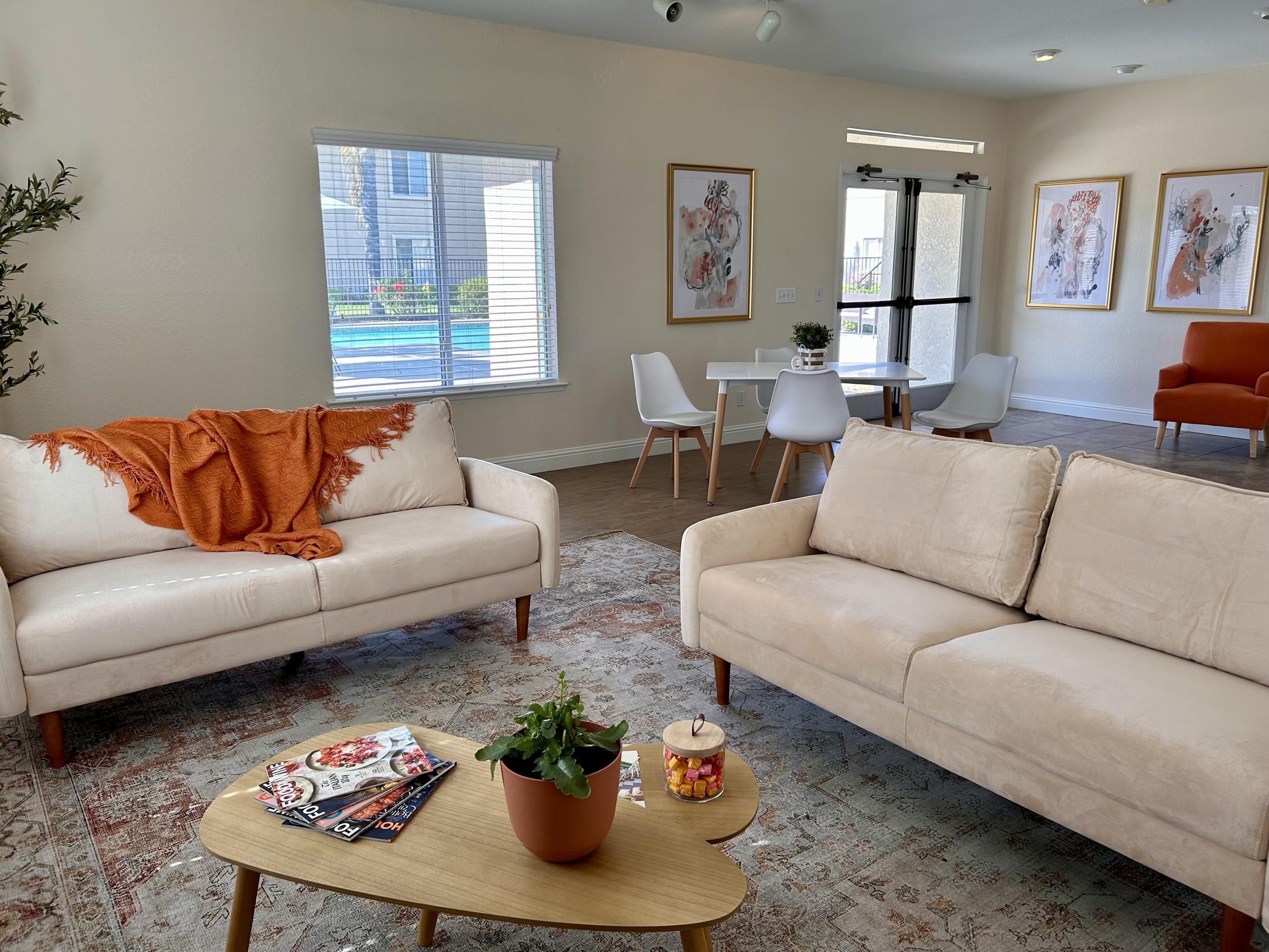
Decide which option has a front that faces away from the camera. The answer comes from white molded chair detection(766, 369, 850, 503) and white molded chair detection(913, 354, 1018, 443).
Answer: white molded chair detection(766, 369, 850, 503)

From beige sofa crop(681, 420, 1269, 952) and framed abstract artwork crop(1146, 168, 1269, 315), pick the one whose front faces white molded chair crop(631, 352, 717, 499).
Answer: the framed abstract artwork

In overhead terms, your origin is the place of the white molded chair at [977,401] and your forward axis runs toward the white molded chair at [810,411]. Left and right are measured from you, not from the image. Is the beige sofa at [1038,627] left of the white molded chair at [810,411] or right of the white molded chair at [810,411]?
left

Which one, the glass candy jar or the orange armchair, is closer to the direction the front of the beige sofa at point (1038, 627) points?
the glass candy jar

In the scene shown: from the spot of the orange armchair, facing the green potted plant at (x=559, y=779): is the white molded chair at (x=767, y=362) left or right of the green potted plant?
right

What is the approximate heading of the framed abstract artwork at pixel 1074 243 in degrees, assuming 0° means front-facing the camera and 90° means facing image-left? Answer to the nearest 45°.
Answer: approximately 45°

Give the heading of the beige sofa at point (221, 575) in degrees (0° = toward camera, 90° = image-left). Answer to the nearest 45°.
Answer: approximately 315°

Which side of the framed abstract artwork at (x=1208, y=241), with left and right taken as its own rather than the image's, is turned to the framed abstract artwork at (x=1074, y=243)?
right

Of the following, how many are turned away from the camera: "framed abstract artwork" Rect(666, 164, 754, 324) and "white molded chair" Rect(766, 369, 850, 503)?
1

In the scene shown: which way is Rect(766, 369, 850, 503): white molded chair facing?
away from the camera

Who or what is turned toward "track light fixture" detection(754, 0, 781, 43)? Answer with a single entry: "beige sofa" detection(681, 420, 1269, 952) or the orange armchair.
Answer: the orange armchair

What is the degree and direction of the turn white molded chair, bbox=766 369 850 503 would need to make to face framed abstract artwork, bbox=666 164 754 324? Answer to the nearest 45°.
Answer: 0° — it already faces it

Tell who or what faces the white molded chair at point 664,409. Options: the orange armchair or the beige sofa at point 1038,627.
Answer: the orange armchair
